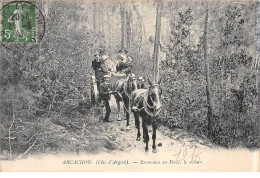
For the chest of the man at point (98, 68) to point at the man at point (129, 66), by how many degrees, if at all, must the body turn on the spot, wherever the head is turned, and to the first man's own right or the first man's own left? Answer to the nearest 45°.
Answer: approximately 45° to the first man's own left

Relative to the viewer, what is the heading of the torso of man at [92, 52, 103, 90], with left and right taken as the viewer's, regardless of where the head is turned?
facing the viewer and to the right of the viewer

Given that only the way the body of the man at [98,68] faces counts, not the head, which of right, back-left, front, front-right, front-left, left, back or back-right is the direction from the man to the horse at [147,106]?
front
